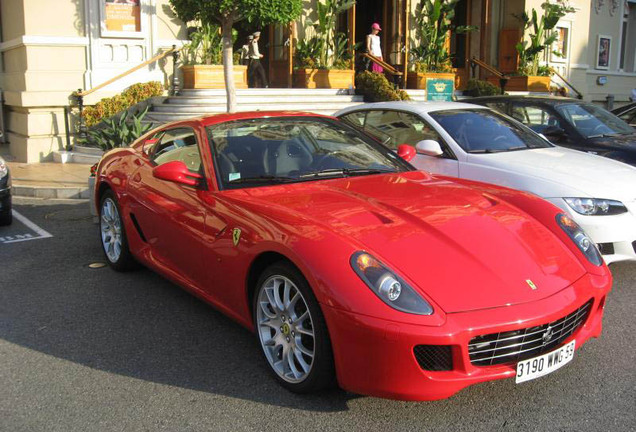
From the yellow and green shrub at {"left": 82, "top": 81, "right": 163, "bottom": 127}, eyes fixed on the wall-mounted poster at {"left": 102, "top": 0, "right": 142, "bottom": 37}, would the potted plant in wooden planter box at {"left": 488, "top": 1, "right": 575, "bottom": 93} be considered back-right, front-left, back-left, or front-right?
front-right

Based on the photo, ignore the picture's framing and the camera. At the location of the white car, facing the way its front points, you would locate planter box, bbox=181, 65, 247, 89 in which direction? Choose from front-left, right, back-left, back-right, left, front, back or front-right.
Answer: back

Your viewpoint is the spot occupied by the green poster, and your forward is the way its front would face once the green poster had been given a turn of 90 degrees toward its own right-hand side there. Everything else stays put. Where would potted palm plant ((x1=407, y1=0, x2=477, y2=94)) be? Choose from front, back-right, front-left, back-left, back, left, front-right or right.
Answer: right

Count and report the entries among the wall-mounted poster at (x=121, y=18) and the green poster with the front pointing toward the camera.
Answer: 2

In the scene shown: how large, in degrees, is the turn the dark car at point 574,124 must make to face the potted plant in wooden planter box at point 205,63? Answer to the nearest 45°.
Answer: approximately 180°

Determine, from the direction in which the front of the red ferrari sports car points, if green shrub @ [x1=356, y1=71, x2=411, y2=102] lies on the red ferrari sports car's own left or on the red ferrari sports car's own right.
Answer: on the red ferrari sports car's own left

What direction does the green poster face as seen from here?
toward the camera

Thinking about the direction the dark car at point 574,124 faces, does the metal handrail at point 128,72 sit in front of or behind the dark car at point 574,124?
behind

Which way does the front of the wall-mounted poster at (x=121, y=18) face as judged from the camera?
facing the viewer

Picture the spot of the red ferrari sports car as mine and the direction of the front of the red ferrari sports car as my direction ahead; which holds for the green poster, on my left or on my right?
on my left

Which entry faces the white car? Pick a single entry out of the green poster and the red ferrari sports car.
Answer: the green poster
